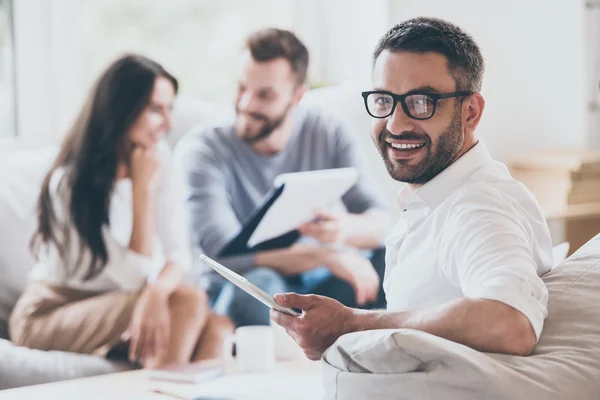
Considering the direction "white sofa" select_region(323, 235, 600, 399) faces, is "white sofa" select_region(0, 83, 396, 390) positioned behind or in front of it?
in front

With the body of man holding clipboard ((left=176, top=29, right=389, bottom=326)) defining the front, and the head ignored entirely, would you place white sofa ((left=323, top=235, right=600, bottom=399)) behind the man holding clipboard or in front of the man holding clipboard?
in front

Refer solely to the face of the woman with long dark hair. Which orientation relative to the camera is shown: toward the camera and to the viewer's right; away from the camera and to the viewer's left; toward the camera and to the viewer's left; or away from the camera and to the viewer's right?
toward the camera and to the viewer's right

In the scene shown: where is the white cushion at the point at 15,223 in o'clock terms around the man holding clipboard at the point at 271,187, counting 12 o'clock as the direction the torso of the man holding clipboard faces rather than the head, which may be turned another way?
The white cushion is roughly at 2 o'clock from the man holding clipboard.

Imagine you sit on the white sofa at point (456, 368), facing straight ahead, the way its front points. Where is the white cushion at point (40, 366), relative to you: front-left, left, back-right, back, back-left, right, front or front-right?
front-right

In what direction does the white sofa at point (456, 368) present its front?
to the viewer's left

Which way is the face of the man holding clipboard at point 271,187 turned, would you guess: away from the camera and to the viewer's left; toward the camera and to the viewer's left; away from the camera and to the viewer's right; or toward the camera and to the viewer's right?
toward the camera and to the viewer's left

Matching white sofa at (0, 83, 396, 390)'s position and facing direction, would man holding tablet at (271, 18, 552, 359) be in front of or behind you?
in front

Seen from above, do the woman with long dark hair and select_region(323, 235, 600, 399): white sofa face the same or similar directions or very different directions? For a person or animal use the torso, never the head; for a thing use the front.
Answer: very different directions

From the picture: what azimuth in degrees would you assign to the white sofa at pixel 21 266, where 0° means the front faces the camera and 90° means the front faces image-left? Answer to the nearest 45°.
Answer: approximately 0°

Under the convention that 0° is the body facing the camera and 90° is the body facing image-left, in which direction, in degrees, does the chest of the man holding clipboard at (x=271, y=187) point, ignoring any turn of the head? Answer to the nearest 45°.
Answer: approximately 0°
